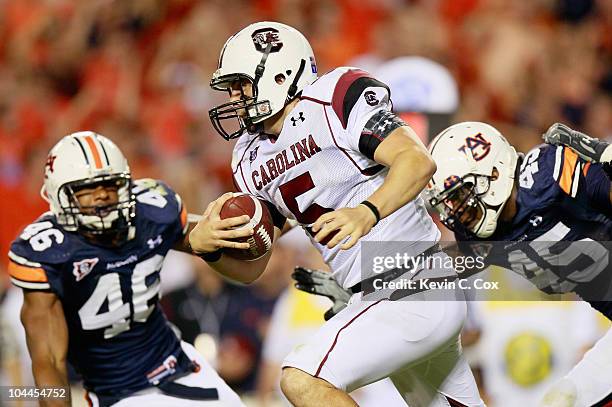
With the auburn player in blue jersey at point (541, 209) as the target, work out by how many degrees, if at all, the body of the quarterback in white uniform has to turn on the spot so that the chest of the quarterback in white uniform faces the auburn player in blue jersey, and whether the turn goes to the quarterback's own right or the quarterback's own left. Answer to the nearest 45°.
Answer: approximately 180°

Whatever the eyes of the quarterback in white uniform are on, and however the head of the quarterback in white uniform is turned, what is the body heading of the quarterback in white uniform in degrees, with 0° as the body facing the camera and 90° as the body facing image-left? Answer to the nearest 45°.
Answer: approximately 45°

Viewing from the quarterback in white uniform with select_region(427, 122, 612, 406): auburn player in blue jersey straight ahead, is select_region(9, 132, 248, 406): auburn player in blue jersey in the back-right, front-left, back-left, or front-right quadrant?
back-left

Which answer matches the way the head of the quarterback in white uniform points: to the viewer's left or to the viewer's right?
to the viewer's left

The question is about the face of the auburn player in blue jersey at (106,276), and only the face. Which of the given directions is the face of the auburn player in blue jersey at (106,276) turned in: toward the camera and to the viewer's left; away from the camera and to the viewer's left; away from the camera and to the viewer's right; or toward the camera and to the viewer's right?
toward the camera and to the viewer's right

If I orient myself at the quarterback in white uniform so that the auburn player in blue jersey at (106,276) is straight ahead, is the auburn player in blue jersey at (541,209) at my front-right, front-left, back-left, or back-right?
back-right

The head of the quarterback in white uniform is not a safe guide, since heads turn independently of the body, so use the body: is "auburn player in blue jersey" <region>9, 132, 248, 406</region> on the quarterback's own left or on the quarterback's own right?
on the quarterback's own right
